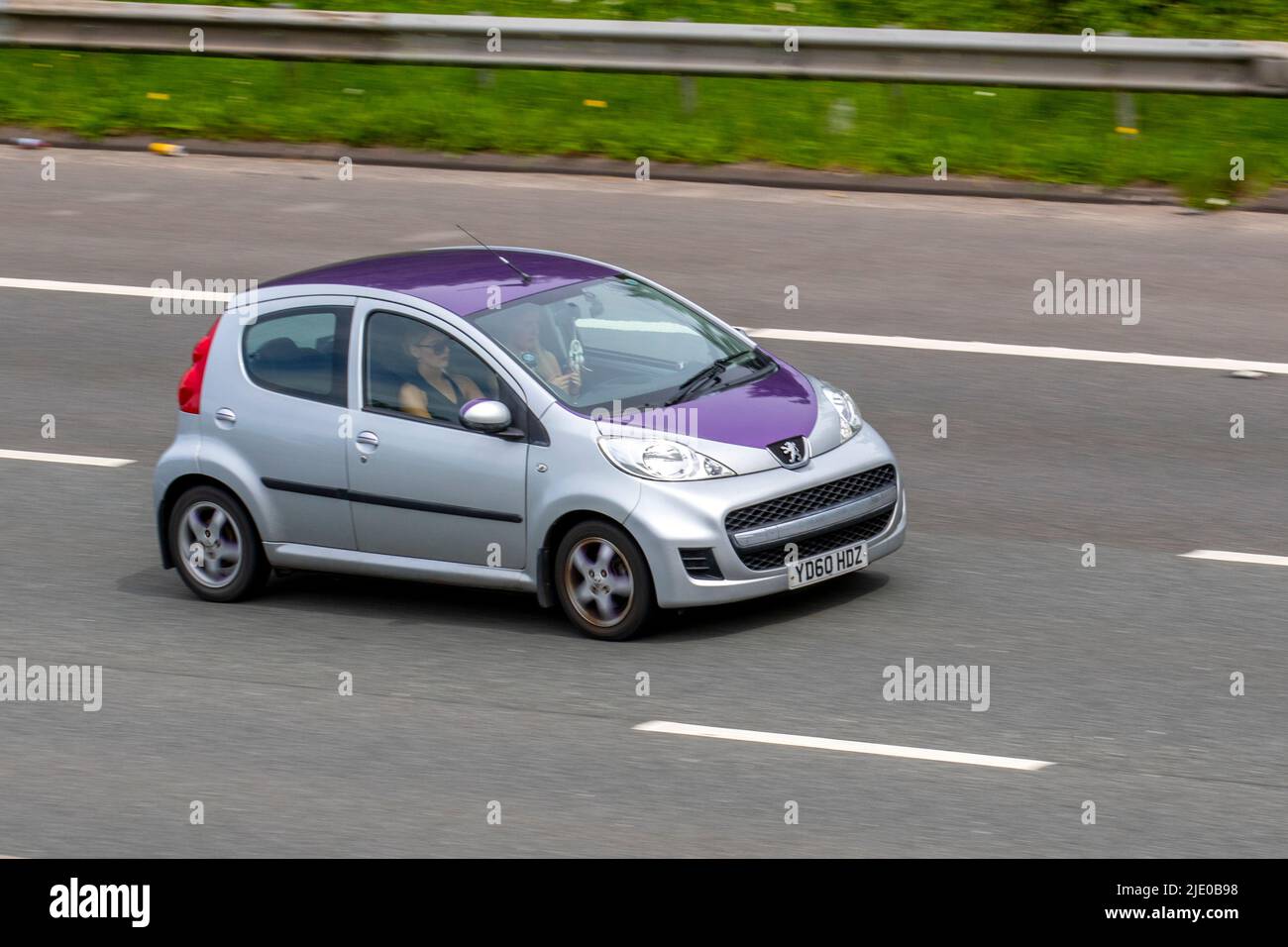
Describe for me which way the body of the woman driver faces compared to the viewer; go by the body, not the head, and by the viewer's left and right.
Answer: facing the viewer and to the right of the viewer

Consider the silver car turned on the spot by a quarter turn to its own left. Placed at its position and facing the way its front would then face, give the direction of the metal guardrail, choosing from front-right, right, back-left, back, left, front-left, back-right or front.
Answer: front-left

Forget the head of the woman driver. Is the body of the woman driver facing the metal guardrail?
no
